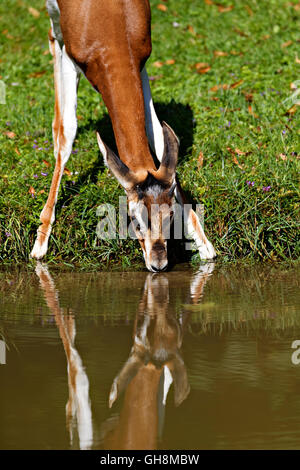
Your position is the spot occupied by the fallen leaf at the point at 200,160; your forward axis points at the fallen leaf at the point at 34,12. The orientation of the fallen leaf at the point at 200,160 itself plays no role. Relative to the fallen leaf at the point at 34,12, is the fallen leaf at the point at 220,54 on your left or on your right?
right

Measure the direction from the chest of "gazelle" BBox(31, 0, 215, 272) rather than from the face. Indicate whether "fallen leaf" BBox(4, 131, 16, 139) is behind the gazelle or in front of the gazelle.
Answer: behind

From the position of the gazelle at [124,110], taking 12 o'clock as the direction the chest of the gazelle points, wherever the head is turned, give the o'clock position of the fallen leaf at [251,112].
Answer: The fallen leaf is roughly at 7 o'clock from the gazelle.

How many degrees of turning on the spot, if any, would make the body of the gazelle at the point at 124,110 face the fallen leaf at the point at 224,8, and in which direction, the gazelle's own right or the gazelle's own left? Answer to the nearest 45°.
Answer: approximately 180°

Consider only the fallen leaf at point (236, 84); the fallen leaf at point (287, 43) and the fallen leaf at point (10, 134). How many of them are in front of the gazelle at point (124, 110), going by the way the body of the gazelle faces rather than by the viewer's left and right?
0

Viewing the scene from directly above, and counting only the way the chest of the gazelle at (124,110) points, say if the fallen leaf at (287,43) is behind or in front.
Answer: behind

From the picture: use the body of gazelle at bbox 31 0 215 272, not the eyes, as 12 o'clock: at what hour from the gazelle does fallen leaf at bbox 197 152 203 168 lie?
The fallen leaf is roughly at 7 o'clock from the gazelle.

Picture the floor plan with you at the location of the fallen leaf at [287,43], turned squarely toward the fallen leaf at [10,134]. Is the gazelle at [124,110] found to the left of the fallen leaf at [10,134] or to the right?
left

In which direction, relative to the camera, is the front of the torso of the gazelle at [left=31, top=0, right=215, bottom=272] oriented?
toward the camera

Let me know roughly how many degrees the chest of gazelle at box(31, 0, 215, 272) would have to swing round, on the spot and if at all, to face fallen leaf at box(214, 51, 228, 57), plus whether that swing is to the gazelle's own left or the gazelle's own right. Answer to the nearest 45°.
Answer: approximately 180°

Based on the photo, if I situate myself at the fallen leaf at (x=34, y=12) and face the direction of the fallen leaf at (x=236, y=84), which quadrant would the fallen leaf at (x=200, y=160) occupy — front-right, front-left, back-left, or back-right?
front-right

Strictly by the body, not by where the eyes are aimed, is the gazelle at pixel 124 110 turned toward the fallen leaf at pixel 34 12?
no

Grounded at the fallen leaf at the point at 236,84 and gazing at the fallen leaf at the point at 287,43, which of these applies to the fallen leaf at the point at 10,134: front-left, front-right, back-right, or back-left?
back-left
